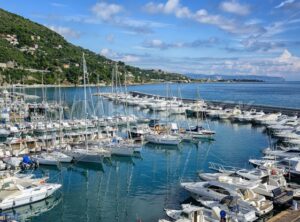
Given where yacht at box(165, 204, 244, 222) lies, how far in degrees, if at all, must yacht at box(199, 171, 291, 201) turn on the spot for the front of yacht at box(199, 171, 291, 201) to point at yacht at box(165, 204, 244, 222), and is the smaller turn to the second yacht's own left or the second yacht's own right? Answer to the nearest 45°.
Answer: approximately 90° to the second yacht's own left

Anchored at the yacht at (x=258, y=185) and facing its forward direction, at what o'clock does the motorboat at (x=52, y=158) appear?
The motorboat is roughly at 11 o'clock from the yacht.

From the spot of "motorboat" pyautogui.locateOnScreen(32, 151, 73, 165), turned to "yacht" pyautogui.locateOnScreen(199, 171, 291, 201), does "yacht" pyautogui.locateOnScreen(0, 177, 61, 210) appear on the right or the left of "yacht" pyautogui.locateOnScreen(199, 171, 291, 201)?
right

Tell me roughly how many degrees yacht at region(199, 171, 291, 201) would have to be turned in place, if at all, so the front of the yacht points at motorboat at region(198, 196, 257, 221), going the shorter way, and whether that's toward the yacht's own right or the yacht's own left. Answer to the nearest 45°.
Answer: approximately 90° to the yacht's own left

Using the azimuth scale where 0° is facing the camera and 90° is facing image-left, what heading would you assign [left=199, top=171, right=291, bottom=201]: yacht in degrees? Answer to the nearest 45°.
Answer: approximately 135°

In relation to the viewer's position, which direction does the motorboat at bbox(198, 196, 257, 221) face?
facing away from the viewer and to the left of the viewer
